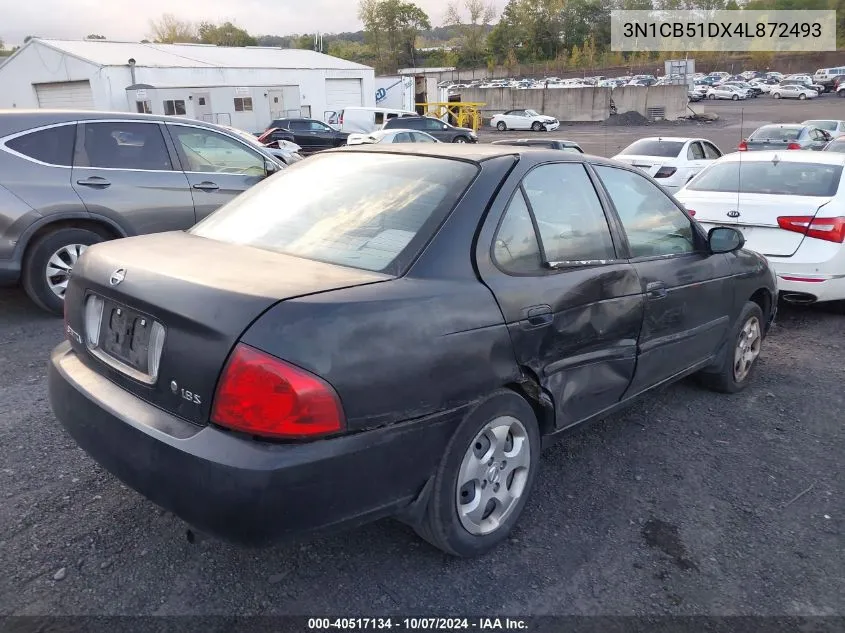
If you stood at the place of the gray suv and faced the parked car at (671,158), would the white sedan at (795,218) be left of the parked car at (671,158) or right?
right

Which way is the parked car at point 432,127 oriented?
to the viewer's right

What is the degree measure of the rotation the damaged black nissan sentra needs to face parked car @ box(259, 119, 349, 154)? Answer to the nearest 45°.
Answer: approximately 45° to its left

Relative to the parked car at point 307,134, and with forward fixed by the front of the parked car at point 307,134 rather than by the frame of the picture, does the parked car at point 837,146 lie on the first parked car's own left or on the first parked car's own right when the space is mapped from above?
on the first parked car's own right

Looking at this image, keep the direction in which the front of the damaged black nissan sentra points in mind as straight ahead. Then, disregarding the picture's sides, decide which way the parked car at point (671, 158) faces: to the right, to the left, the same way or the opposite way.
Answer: the same way

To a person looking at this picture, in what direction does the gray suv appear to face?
facing to the right of the viewer

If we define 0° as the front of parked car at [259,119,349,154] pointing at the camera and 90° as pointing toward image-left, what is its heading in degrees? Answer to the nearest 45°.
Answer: approximately 270°

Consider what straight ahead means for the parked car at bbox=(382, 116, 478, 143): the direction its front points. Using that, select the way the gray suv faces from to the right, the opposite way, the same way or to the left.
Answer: the same way

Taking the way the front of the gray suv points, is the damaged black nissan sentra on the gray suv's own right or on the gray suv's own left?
on the gray suv's own right

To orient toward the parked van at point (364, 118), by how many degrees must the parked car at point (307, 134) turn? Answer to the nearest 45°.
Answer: approximately 45° to its left

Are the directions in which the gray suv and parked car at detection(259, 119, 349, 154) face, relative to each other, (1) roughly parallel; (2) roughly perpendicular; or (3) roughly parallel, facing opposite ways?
roughly parallel

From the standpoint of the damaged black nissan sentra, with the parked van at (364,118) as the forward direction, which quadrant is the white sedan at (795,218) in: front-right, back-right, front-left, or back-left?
front-right

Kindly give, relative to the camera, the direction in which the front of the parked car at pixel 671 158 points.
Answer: facing away from the viewer and to the right of the viewer

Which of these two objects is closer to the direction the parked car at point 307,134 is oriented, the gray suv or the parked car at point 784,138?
the parked car

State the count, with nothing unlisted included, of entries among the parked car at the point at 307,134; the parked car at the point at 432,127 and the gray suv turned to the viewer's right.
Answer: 3

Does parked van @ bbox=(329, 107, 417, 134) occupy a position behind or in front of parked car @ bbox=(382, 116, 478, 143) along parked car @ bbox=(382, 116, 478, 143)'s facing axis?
behind

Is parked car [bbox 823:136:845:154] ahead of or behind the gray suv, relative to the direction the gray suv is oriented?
ahead

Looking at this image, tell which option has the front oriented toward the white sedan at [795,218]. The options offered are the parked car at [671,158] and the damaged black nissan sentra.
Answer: the damaged black nissan sentra
